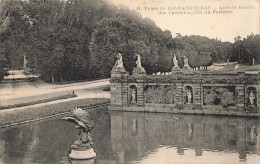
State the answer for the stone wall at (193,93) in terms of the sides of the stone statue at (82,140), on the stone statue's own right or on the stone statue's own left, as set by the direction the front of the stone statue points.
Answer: on the stone statue's own right

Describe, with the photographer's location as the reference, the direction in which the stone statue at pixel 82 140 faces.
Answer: facing to the left of the viewer
